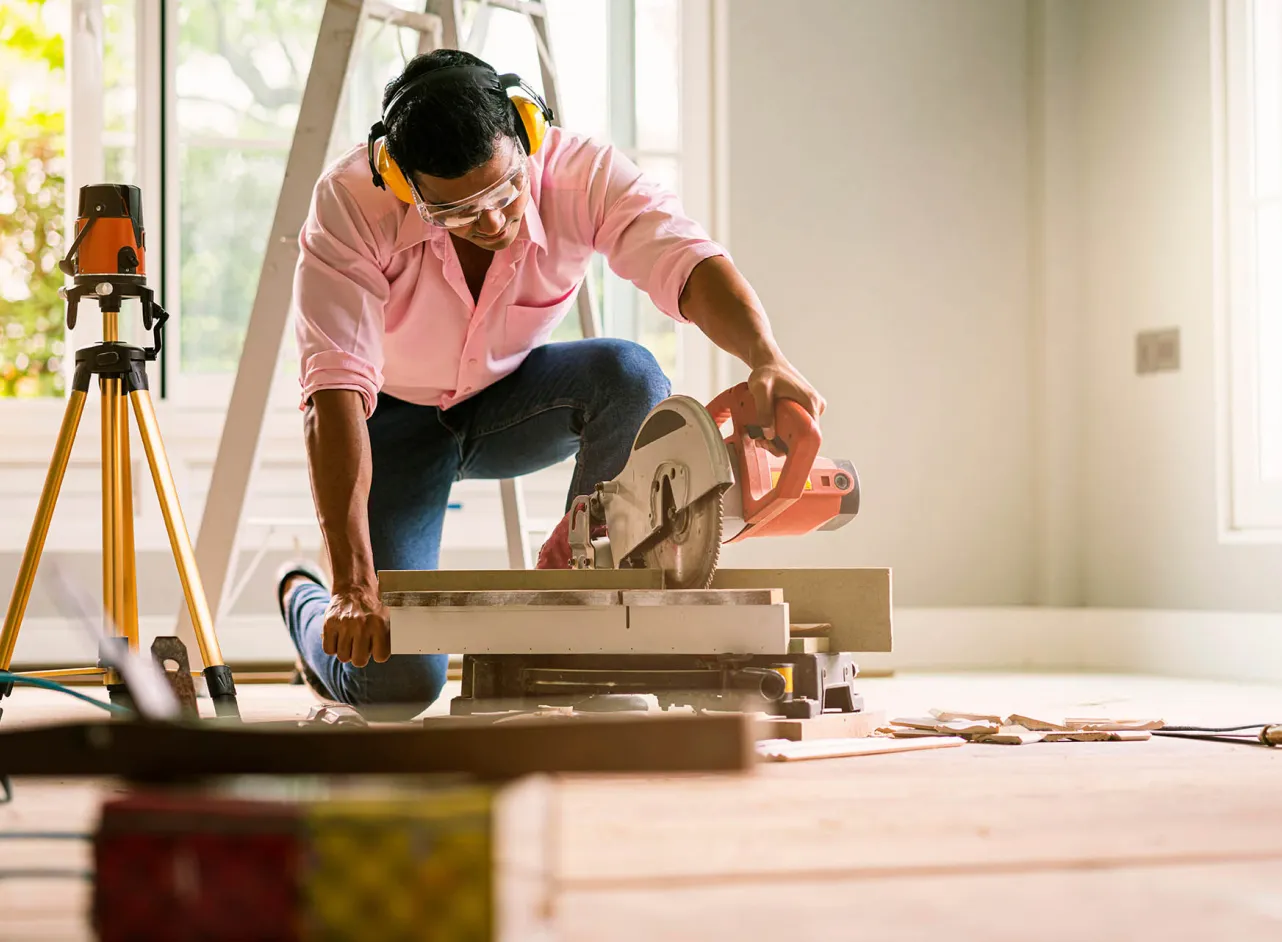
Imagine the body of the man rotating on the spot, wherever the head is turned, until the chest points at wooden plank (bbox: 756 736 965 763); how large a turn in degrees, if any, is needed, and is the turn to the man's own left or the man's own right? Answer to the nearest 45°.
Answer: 0° — they already face it

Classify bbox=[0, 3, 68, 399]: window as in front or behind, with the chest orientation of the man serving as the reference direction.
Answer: behind

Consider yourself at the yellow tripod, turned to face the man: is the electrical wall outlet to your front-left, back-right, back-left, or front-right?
front-left

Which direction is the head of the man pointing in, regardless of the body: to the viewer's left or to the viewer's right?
to the viewer's right

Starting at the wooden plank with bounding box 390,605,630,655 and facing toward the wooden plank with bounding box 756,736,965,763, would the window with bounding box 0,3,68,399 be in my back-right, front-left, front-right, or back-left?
back-left

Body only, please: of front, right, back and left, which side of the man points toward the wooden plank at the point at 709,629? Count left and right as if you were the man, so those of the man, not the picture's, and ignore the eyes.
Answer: front
